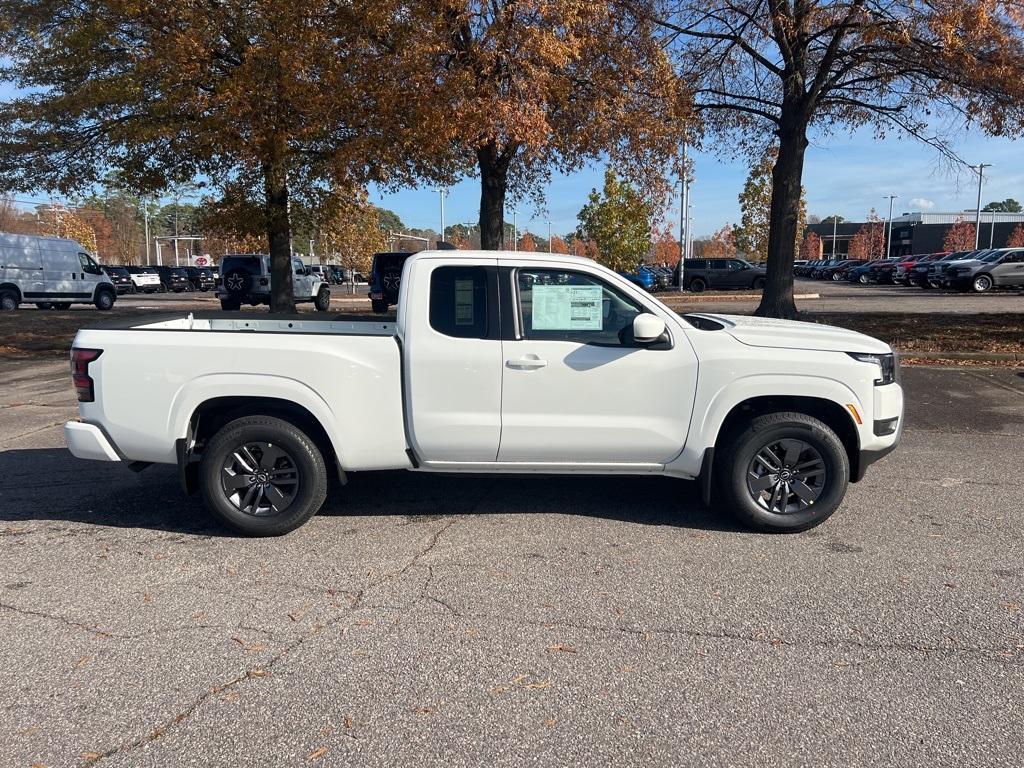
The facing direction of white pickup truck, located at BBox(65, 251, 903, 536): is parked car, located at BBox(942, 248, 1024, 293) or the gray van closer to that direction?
the parked car

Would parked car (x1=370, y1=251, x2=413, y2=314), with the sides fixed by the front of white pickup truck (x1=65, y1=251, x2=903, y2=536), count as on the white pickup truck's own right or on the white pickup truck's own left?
on the white pickup truck's own left

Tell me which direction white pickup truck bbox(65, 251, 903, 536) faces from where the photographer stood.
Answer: facing to the right of the viewer

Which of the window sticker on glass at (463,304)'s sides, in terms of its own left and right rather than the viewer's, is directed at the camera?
front

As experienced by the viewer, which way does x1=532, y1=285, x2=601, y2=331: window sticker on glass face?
facing the viewer

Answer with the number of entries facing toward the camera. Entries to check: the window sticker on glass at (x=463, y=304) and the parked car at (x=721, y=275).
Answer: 1

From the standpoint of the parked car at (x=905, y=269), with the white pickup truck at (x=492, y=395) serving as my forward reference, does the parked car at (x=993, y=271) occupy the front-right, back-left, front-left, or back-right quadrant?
front-left

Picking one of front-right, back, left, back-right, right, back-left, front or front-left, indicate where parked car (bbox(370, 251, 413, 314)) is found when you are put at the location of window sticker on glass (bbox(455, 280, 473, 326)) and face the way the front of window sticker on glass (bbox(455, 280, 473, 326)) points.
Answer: back

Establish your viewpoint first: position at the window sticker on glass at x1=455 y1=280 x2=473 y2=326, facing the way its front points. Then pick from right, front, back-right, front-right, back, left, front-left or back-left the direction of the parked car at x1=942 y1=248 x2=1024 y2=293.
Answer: back-left

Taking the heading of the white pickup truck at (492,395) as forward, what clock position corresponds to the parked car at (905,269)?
The parked car is roughly at 10 o'clock from the white pickup truck.

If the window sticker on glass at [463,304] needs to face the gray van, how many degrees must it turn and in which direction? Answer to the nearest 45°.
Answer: approximately 135° to its right

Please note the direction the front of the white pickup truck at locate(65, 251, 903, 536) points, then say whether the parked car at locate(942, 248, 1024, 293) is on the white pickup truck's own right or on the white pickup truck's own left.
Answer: on the white pickup truck's own left
